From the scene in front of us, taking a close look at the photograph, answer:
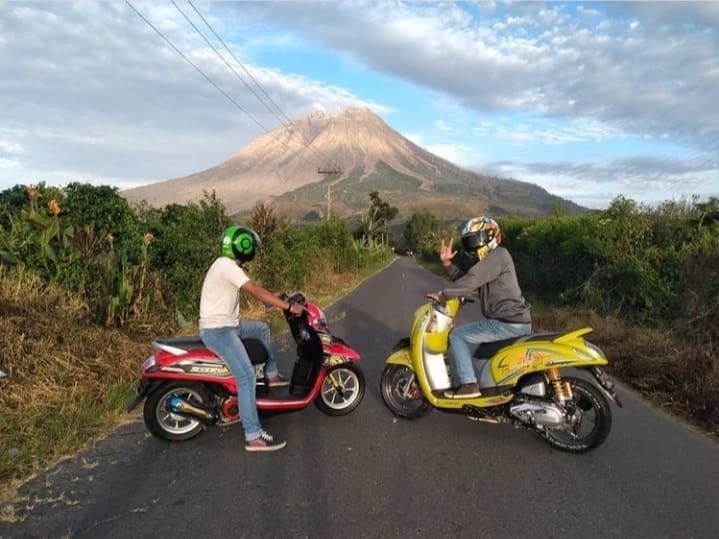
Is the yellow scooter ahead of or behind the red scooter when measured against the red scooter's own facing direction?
ahead

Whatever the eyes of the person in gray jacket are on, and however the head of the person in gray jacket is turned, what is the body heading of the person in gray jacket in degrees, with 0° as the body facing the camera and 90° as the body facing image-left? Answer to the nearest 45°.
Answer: approximately 90°

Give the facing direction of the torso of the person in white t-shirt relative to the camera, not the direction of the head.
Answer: to the viewer's right

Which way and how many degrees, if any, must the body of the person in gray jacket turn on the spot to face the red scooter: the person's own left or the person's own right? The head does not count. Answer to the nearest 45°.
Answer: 0° — they already face it

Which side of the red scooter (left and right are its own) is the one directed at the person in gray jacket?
front

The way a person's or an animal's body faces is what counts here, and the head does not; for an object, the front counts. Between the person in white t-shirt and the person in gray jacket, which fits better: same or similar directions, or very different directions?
very different directions

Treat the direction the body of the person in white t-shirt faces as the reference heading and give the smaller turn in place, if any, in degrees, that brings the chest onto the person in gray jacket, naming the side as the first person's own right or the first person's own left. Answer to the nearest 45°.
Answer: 0° — they already face them

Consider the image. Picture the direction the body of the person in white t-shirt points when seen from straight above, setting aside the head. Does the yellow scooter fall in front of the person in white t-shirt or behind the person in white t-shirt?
in front

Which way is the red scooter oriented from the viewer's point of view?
to the viewer's right

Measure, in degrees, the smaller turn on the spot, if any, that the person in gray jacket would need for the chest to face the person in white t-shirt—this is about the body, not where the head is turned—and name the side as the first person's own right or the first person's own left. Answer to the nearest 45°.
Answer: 0° — they already face them

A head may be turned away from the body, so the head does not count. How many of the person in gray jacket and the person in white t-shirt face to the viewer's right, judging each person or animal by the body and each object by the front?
1

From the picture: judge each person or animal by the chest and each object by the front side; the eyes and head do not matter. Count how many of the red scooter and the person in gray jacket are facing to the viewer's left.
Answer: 1
